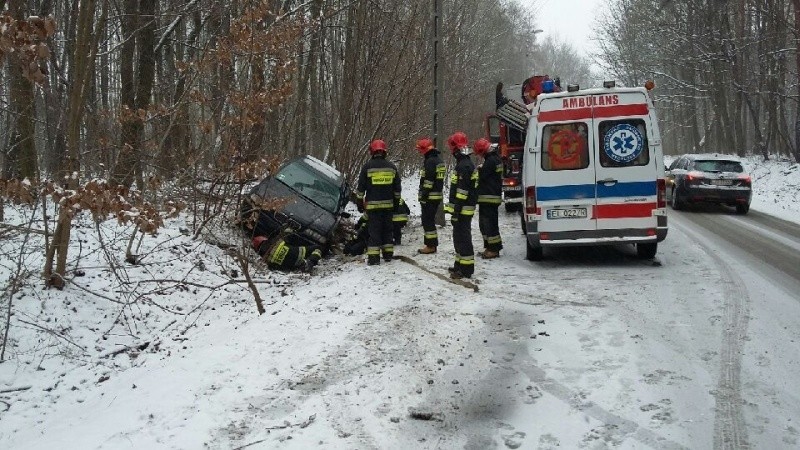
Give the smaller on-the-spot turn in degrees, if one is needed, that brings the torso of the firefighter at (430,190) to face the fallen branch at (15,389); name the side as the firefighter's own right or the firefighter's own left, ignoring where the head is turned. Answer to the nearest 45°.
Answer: approximately 45° to the firefighter's own left

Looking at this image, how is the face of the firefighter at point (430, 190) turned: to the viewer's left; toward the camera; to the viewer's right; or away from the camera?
to the viewer's left

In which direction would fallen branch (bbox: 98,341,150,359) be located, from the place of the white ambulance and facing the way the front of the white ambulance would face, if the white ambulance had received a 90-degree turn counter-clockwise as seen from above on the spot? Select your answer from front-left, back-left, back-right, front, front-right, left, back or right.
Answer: front-left

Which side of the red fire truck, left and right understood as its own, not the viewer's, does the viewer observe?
back

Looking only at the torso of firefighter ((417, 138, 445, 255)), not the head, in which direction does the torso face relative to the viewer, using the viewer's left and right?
facing to the left of the viewer

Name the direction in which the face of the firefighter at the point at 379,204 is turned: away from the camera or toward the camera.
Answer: away from the camera

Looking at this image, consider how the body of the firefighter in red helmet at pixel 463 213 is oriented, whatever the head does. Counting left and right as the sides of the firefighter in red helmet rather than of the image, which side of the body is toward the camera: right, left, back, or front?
left

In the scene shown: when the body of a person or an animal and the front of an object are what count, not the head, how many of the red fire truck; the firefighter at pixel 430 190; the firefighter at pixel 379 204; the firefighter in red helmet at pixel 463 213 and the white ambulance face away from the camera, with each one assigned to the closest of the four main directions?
3
